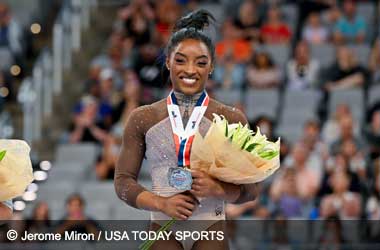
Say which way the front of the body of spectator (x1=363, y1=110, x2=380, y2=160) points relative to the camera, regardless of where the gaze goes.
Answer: toward the camera

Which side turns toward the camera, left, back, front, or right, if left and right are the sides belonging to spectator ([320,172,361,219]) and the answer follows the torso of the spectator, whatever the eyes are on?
front

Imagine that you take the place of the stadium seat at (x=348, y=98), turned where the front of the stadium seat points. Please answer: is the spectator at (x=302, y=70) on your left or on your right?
on your right

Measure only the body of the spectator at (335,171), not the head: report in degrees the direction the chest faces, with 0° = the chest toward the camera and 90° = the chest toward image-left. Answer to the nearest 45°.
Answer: approximately 0°

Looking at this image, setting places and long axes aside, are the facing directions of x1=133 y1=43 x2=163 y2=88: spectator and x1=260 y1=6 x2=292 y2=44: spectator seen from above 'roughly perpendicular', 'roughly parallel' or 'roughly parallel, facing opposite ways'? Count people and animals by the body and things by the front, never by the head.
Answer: roughly parallel

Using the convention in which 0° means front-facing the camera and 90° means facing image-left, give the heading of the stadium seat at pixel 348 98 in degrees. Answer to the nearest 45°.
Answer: approximately 0°

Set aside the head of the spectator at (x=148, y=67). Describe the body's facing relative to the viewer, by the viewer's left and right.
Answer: facing the viewer

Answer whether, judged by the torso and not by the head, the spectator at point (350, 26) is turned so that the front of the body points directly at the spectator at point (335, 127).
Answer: yes

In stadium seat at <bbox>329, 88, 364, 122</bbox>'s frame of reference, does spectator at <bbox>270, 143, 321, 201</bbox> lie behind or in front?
in front
